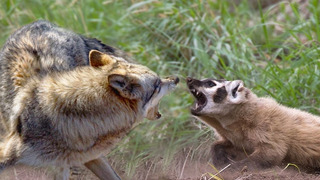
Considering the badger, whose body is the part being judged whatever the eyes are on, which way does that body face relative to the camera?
to the viewer's left

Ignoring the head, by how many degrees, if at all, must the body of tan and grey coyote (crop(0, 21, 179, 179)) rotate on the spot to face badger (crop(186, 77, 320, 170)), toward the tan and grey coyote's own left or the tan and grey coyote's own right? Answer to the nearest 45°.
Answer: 0° — it already faces it

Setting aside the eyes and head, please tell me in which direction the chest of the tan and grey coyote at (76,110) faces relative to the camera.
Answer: to the viewer's right

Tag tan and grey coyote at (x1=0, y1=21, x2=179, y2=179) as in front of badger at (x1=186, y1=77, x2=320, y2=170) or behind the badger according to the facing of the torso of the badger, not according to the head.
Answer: in front

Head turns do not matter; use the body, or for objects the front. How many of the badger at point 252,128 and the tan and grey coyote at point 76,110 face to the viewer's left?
1
